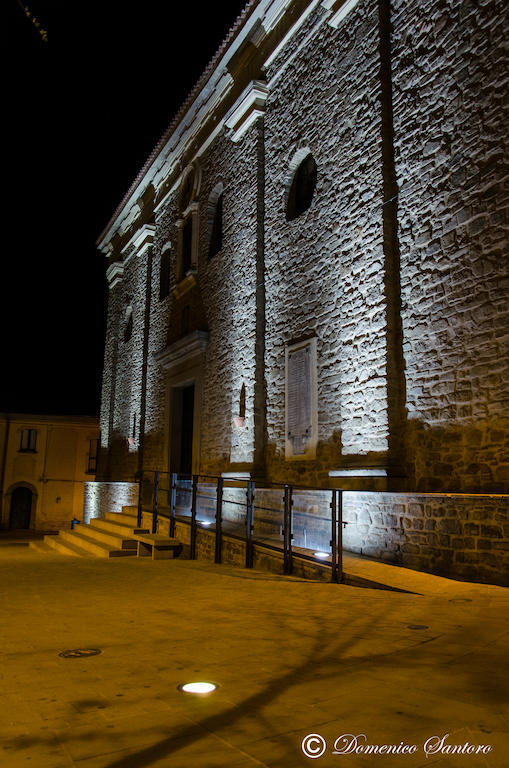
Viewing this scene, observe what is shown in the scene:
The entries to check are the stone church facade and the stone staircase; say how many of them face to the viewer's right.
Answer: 0

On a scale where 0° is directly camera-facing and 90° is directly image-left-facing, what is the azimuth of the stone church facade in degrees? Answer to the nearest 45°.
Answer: approximately 45°

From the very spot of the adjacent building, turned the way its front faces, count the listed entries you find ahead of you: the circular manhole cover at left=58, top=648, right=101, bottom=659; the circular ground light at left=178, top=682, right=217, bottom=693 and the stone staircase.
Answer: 3

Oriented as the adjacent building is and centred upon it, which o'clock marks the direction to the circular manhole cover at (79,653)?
The circular manhole cover is roughly at 12 o'clock from the adjacent building.

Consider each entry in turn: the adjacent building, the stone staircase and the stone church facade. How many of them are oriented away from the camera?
0

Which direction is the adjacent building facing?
toward the camera

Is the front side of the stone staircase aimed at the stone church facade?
no

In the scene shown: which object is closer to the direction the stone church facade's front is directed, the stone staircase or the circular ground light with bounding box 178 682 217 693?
the circular ground light

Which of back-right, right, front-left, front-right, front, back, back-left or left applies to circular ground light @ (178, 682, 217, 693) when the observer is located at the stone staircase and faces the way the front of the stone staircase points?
front-left

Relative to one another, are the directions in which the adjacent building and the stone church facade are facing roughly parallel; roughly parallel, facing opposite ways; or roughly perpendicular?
roughly perpendicular

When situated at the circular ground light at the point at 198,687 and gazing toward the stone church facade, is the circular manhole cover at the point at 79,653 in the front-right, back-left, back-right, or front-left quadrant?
front-left

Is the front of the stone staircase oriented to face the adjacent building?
no

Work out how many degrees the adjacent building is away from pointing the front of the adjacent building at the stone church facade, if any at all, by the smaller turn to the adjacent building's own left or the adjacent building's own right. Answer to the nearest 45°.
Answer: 0° — it already faces it

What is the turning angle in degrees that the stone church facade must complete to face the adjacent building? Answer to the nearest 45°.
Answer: approximately 90° to its right

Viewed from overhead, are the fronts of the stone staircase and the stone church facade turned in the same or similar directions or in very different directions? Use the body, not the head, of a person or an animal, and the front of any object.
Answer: same or similar directions

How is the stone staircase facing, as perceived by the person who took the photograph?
facing the viewer and to the left of the viewer
